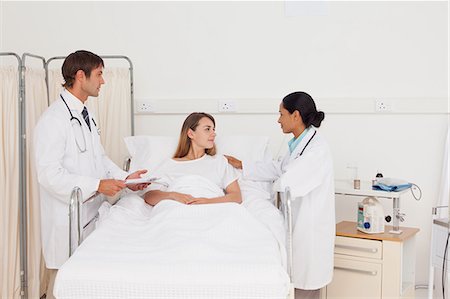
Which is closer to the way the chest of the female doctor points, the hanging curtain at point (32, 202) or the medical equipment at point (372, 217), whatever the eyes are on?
the hanging curtain

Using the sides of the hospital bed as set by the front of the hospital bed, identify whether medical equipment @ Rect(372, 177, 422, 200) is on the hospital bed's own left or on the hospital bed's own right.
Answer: on the hospital bed's own left

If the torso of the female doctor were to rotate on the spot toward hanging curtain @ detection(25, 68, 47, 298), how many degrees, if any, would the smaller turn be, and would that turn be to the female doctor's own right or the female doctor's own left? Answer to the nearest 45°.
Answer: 0° — they already face it

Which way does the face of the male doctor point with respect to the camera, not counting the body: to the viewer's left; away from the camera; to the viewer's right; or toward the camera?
to the viewer's right

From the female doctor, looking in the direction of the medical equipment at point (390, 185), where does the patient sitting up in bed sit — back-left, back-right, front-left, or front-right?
back-left

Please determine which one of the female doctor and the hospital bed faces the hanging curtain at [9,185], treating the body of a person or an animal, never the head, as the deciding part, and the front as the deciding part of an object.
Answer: the female doctor

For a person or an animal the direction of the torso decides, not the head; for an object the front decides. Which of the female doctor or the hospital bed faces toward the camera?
the hospital bed

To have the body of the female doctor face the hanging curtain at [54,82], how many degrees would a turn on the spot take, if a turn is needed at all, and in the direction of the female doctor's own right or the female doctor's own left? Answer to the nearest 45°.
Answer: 0° — they already face it

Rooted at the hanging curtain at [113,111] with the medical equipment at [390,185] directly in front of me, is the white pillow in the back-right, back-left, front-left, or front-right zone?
front-right

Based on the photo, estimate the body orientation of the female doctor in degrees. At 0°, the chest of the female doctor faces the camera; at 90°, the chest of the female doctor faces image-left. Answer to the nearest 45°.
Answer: approximately 90°

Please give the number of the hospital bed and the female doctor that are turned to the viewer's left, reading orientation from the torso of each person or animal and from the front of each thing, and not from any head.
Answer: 1

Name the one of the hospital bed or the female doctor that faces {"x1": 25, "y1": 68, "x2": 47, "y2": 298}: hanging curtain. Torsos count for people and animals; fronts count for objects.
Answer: the female doctor

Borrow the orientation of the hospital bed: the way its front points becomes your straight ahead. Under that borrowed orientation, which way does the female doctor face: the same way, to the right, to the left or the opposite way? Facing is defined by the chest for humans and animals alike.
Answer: to the right

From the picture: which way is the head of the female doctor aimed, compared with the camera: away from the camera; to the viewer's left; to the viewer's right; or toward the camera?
to the viewer's left

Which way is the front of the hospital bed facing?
toward the camera
